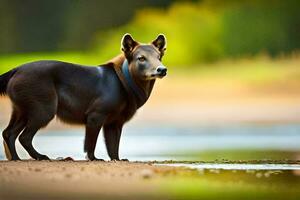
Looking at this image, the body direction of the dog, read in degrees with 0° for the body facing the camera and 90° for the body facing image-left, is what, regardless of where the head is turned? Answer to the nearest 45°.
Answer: approximately 270°
